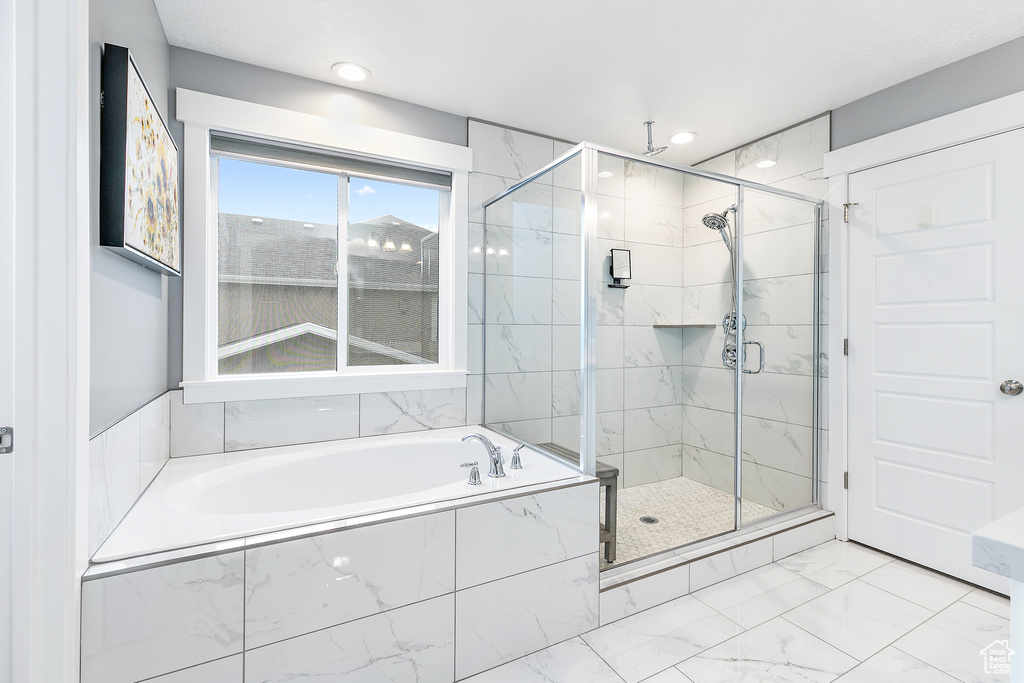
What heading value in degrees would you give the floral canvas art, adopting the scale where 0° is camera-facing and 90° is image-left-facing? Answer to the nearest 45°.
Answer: approximately 270°

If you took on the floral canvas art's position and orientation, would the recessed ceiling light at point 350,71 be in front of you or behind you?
in front

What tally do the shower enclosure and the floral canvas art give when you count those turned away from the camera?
0

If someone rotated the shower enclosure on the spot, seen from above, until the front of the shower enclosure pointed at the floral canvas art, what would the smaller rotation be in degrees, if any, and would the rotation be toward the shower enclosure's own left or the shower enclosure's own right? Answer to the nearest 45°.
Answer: approximately 90° to the shower enclosure's own right

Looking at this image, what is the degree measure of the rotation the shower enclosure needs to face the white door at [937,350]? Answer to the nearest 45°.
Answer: approximately 45° to its left

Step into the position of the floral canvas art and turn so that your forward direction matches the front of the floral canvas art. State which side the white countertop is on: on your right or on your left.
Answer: on your right

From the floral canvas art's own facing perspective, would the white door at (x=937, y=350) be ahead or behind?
ahead

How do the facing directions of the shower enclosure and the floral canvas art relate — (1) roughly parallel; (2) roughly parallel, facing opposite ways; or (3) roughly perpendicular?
roughly perpendicular

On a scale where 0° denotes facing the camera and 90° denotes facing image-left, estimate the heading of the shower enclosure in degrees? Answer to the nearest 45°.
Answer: approximately 315°

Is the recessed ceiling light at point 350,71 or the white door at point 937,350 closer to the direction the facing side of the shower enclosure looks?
the white door
